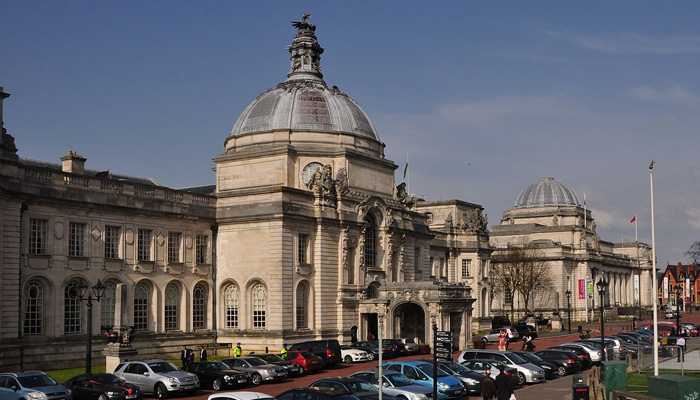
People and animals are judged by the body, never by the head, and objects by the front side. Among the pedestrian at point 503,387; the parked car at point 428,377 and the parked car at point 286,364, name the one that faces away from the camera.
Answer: the pedestrian

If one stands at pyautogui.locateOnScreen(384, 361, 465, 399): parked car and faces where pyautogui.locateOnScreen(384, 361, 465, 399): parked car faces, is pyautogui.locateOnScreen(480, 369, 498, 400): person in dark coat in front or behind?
in front

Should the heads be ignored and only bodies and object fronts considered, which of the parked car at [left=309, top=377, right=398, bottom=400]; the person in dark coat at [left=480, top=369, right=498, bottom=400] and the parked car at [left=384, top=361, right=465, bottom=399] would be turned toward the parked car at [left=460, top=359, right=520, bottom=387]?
the person in dark coat

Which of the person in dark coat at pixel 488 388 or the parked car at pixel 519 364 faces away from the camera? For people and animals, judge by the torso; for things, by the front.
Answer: the person in dark coat

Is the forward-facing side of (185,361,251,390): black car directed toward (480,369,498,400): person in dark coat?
yes

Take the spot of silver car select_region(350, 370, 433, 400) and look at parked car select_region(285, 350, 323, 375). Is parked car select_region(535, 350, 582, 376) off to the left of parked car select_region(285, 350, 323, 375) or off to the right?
right

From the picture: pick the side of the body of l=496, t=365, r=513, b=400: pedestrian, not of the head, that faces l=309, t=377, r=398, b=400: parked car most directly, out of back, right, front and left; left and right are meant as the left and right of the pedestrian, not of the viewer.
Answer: left

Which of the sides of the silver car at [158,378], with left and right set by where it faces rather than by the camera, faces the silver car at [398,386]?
front

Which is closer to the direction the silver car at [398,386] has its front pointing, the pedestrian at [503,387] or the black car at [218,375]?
the pedestrian

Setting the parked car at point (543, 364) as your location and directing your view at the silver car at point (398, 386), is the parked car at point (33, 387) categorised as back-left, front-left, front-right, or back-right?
front-right

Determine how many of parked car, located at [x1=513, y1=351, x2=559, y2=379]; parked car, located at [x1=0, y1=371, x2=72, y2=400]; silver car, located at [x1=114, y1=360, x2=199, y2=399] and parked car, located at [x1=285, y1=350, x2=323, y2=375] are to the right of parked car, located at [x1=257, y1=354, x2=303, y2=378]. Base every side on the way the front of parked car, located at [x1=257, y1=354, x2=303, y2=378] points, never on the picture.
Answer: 2
